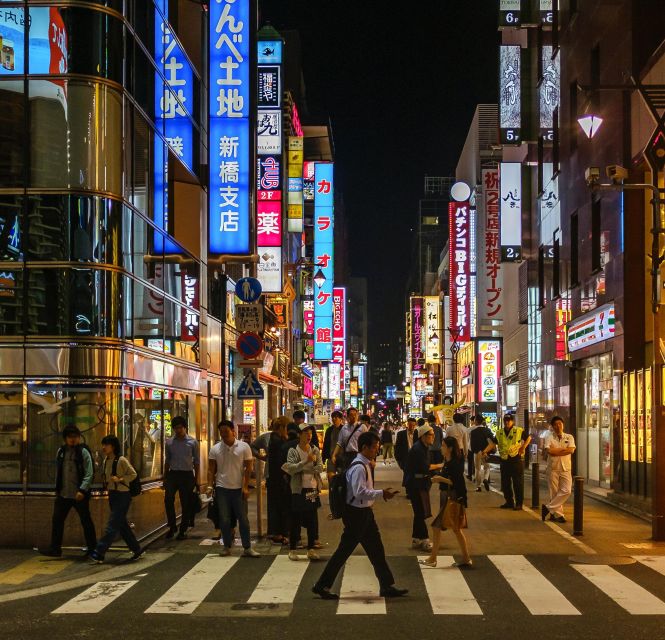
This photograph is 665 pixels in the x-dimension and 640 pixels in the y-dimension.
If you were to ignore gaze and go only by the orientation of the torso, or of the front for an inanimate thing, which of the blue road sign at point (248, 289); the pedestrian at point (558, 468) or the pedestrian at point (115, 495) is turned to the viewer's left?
the pedestrian at point (115, 495)

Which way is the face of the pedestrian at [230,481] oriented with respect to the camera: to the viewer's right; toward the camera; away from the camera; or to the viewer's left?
toward the camera

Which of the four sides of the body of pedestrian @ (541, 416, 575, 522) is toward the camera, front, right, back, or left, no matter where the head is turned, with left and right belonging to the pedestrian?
front

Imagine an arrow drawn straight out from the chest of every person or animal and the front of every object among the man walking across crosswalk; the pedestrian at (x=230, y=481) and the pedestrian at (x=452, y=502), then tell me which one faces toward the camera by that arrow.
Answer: the pedestrian at (x=230, y=481)

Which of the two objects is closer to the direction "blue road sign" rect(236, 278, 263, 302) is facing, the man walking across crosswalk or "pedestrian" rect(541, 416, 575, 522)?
the man walking across crosswalk

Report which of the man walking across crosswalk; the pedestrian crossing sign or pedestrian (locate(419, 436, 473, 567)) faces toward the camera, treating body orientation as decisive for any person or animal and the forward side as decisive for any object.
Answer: the pedestrian crossing sign

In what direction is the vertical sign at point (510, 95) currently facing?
toward the camera

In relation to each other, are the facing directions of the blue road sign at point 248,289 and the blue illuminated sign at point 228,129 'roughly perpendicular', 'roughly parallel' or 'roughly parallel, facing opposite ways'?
roughly parallel

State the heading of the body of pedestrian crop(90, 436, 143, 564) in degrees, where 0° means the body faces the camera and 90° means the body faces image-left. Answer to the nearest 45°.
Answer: approximately 90°

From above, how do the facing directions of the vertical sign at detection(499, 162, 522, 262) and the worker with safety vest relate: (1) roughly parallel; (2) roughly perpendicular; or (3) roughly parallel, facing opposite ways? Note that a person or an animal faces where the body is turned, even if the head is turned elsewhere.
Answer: roughly parallel
